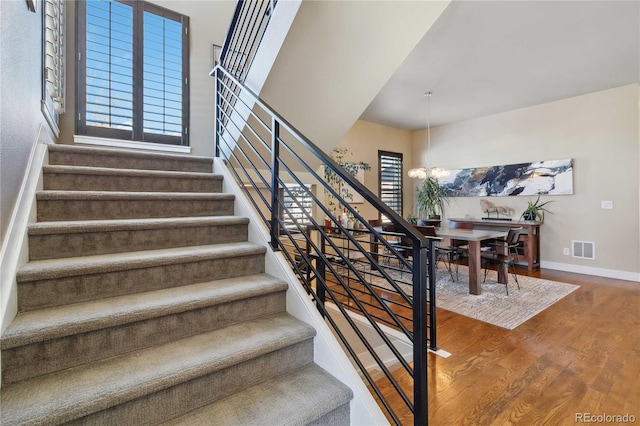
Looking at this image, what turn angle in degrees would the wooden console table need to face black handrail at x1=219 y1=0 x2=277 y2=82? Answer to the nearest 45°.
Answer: approximately 45° to its right

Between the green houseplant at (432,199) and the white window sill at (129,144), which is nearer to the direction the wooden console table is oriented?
the white window sill

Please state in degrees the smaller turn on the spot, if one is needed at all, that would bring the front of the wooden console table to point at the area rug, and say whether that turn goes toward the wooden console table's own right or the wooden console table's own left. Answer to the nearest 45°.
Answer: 0° — it already faces it

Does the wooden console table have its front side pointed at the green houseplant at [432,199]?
no

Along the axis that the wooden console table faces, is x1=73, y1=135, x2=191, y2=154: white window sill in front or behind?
in front

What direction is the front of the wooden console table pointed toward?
toward the camera

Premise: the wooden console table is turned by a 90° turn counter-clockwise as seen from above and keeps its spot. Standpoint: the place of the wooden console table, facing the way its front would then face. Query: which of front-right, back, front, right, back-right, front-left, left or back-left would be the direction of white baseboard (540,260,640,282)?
front

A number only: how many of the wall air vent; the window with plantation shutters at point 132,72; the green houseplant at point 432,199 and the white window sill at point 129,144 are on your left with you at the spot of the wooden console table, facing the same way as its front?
1

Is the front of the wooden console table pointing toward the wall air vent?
no

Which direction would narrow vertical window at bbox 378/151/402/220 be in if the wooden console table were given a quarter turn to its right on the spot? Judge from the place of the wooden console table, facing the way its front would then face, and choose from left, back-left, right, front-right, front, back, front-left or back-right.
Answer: front

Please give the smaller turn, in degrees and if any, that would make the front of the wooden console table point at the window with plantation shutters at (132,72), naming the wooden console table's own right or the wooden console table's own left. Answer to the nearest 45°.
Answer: approximately 45° to the wooden console table's own right
